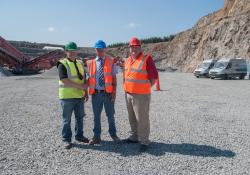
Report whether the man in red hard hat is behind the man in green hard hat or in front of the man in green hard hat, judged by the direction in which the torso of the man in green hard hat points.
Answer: in front

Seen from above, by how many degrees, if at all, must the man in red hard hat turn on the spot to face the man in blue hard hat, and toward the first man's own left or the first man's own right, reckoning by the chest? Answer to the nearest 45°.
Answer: approximately 45° to the first man's own right

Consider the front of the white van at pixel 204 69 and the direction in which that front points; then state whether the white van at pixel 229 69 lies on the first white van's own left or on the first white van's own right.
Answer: on the first white van's own left

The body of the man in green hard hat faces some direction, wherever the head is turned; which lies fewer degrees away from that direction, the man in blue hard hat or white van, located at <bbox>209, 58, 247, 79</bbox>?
the man in blue hard hat

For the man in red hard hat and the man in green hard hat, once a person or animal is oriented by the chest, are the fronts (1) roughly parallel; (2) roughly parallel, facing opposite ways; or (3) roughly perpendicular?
roughly perpendicular

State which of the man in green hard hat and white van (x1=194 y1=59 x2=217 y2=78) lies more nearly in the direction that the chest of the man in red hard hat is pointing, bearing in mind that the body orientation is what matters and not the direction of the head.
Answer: the man in green hard hat

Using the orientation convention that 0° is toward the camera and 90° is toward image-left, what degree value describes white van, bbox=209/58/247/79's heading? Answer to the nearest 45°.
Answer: approximately 45°

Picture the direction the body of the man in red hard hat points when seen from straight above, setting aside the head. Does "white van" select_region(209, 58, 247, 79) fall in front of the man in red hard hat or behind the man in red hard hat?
behind

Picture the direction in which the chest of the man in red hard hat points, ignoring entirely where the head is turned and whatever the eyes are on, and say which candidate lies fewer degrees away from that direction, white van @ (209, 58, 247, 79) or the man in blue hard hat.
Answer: the man in blue hard hat

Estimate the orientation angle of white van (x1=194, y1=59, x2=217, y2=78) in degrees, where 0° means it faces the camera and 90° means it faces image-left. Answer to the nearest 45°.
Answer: approximately 45°

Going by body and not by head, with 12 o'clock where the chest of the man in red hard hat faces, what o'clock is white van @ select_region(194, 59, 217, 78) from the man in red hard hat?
The white van is roughly at 5 o'clock from the man in red hard hat.

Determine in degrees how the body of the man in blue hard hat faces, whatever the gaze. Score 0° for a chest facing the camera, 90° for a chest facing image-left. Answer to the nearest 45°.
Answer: approximately 0°
